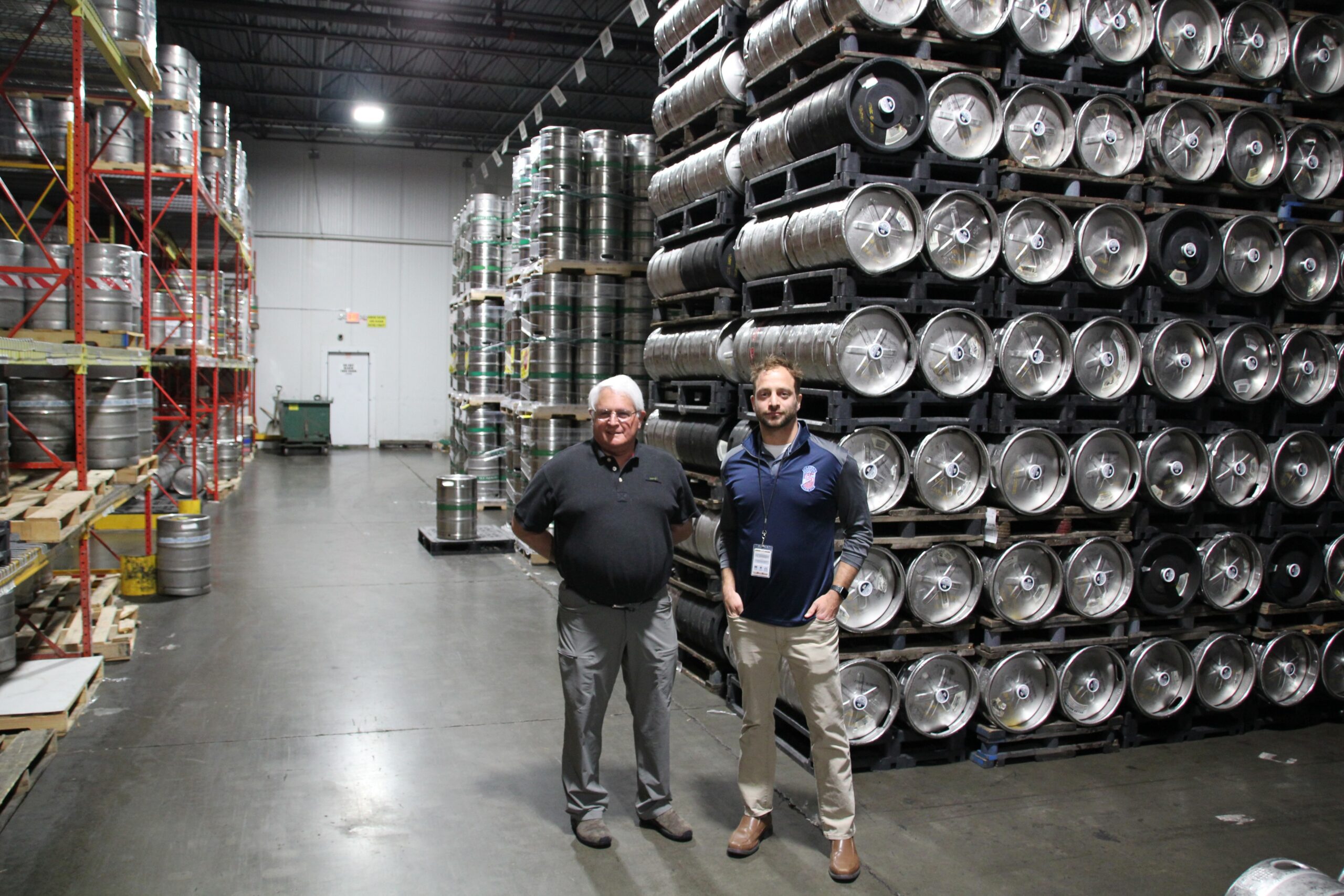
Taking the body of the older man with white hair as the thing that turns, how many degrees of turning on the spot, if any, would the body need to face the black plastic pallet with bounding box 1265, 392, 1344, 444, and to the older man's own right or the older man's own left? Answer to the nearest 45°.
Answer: approximately 90° to the older man's own left

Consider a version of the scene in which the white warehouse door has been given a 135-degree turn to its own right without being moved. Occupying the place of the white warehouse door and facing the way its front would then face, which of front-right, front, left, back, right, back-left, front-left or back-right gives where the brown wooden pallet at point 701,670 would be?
back-left

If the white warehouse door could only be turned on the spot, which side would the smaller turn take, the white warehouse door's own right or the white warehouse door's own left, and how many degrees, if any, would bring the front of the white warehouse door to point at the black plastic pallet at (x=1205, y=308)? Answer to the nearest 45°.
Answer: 0° — it already faces it

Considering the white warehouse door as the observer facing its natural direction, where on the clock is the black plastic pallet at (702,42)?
The black plastic pallet is roughly at 12 o'clock from the white warehouse door.

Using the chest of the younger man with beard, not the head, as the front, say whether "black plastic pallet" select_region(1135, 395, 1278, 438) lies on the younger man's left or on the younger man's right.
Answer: on the younger man's left

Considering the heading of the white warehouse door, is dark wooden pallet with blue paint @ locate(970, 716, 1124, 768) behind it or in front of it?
in front

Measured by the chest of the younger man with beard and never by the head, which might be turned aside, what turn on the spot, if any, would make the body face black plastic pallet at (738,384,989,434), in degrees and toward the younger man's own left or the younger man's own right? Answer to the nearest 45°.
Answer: approximately 180°

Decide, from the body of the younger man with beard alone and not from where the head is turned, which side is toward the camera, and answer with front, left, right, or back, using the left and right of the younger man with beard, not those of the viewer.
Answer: front

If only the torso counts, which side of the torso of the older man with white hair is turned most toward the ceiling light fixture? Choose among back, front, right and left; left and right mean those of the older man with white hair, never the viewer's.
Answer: back

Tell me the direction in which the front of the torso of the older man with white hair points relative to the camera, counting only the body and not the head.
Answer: toward the camera

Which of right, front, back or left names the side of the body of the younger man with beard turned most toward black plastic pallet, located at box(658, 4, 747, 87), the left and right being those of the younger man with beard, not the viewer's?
back

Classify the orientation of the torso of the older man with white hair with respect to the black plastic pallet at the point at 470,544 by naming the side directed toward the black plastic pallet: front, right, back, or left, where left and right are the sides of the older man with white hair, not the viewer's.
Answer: back
